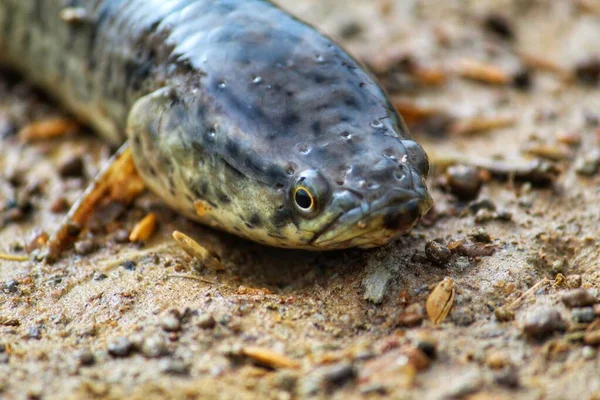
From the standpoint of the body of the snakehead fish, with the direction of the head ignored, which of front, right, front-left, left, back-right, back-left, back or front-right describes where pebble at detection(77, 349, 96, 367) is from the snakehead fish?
right

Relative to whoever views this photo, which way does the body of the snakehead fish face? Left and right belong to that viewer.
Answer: facing the viewer and to the right of the viewer

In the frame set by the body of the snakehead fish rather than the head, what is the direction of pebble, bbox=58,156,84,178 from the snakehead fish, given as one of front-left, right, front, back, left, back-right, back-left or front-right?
back

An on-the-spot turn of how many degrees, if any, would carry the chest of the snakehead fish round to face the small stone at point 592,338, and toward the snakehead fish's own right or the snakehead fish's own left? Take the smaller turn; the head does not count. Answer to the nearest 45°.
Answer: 0° — it already faces it

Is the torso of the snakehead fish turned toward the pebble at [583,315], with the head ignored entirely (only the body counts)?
yes

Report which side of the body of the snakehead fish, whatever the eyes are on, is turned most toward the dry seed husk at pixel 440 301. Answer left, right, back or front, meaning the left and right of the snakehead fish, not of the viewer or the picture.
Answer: front

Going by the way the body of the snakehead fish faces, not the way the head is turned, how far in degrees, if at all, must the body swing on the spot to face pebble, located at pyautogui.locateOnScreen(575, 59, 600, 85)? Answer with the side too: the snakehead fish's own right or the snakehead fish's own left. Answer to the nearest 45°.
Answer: approximately 90° to the snakehead fish's own left

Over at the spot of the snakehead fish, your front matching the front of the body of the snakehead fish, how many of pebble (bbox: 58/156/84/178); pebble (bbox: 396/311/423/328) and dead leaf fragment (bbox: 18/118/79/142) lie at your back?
2

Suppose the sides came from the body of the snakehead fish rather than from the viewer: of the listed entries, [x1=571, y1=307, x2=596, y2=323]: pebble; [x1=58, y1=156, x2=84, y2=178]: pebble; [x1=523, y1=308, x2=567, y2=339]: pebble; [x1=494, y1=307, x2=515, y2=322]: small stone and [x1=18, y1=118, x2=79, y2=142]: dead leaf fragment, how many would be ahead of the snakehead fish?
3

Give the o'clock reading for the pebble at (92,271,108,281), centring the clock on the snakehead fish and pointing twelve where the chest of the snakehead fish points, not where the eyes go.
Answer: The pebble is roughly at 4 o'clock from the snakehead fish.

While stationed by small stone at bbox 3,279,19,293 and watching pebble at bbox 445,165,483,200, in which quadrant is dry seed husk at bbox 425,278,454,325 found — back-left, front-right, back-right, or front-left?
front-right

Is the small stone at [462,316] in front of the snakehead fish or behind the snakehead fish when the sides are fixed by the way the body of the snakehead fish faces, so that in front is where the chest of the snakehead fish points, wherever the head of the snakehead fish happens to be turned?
in front

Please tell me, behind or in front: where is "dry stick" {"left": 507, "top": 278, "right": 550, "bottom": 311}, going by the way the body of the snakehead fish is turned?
in front

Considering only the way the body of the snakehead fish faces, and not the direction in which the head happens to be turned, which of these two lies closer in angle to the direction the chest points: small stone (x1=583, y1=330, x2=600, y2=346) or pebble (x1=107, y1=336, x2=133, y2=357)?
the small stone

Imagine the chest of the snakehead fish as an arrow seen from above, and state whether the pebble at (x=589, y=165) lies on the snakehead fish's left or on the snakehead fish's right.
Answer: on the snakehead fish's left

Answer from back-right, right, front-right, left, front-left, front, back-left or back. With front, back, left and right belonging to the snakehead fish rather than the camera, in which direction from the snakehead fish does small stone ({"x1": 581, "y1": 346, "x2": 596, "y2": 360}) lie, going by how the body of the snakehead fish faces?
front
